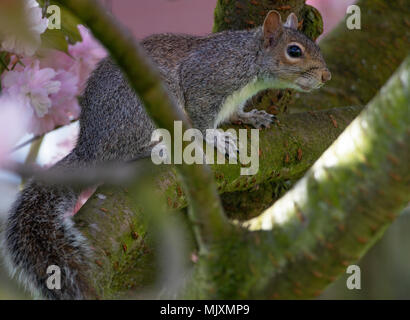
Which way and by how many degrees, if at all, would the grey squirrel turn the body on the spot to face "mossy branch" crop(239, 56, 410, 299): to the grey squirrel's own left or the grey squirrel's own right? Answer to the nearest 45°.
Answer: approximately 90° to the grey squirrel's own right

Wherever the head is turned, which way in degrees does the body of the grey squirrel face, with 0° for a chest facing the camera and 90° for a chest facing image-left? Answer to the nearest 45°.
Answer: approximately 270°
